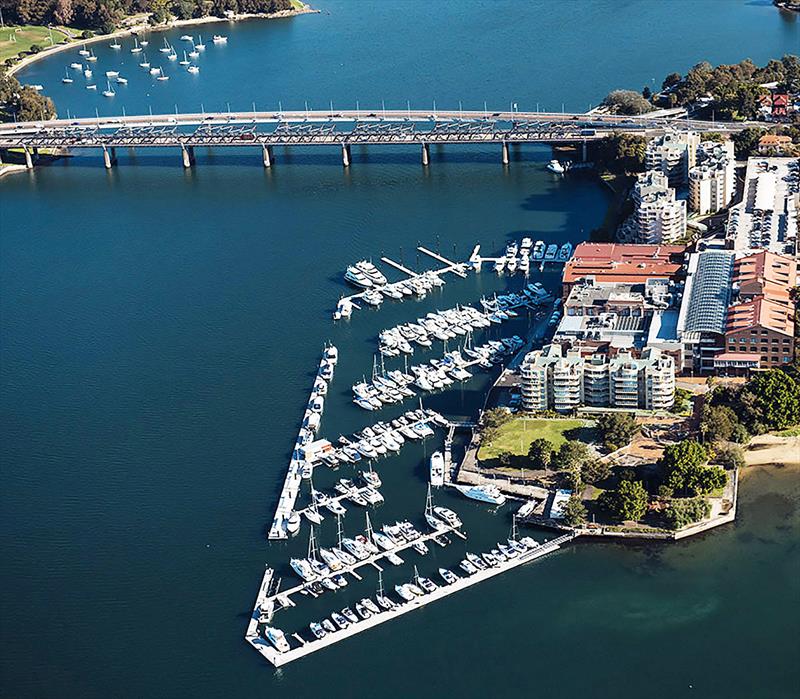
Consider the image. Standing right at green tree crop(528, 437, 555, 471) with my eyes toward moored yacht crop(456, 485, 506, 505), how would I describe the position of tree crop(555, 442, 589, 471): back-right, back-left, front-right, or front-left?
back-left

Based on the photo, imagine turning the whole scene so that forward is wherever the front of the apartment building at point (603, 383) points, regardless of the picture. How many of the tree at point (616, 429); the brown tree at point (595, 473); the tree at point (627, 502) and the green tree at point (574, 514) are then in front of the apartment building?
4

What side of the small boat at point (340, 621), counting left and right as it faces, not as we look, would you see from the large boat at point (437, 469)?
right

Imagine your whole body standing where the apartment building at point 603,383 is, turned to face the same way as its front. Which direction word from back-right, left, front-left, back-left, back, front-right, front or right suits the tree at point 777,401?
left

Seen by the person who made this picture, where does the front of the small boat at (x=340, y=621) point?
facing away from the viewer and to the left of the viewer

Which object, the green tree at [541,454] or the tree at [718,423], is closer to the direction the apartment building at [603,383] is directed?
the green tree

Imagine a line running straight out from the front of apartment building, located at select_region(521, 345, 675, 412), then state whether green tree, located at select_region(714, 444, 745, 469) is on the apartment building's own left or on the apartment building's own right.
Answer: on the apartment building's own left

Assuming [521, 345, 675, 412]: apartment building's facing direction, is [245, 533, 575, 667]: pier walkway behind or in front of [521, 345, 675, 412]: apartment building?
in front

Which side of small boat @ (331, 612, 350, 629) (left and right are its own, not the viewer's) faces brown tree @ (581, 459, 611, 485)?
right

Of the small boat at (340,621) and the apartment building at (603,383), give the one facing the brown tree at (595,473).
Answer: the apartment building

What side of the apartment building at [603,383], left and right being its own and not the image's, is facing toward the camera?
front

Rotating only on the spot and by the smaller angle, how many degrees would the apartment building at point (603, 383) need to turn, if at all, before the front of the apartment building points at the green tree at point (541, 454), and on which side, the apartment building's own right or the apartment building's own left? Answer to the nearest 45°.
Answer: approximately 45° to the apartment building's own right

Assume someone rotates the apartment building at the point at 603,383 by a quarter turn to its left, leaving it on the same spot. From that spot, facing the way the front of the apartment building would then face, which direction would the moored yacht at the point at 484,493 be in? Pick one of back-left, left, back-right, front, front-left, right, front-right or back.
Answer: back-right
